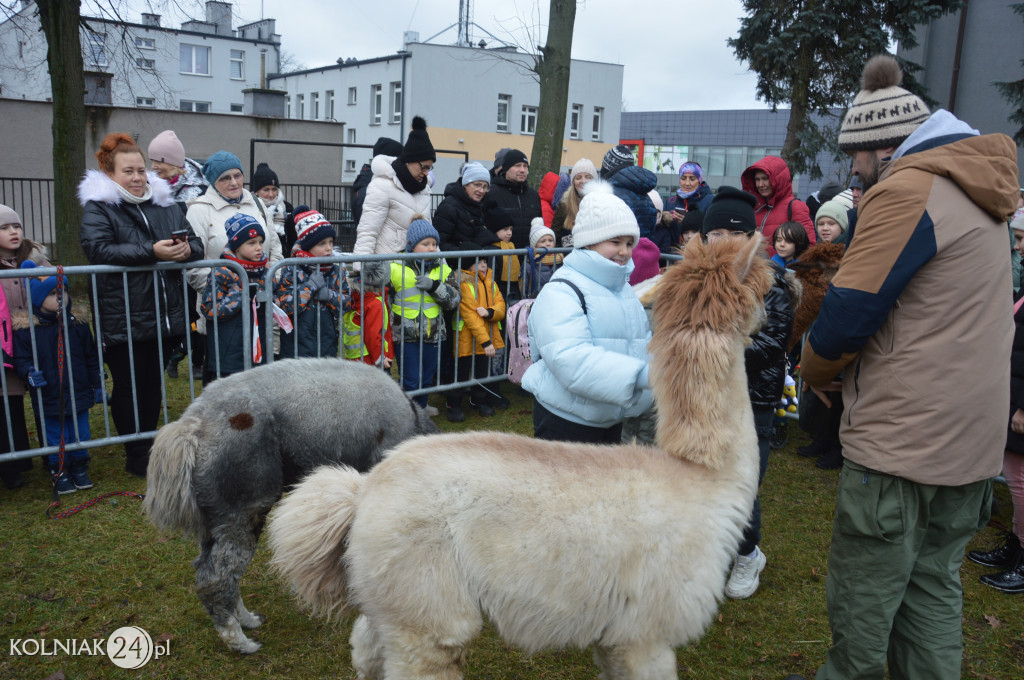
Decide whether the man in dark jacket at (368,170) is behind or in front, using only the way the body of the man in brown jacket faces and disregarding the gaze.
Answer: in front

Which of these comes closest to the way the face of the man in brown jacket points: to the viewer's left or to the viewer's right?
to the viewer's left

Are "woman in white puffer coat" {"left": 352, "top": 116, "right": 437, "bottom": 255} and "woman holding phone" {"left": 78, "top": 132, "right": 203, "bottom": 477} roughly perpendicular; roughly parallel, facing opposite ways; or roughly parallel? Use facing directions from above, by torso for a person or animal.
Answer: roughly parallel

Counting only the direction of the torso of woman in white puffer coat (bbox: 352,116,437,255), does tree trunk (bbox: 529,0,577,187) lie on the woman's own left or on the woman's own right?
on the woman's own left

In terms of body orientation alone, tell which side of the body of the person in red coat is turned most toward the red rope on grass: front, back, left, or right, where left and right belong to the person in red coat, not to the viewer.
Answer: front

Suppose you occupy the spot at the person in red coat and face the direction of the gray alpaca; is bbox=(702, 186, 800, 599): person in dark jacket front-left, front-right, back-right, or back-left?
front-left

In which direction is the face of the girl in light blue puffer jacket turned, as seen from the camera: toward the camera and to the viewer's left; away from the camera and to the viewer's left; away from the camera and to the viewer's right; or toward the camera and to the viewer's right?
toward the camera and to the viewer's right

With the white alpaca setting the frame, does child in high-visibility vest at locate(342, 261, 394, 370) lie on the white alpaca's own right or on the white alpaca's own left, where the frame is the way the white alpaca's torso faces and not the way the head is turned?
on the white alpaca's own left

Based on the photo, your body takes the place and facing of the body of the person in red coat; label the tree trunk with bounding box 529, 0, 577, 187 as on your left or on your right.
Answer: on your right

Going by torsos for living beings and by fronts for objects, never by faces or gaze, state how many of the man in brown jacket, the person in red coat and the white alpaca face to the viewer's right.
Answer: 1

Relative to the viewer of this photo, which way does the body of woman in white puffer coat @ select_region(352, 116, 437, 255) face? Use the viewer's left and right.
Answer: facing the viewer and to the right of the viewer

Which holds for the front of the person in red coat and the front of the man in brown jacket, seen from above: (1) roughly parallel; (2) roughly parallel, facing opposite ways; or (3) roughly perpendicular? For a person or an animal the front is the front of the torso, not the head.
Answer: roughly perpendicular

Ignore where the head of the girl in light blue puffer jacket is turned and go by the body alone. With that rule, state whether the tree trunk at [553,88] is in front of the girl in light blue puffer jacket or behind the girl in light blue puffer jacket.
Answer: behind

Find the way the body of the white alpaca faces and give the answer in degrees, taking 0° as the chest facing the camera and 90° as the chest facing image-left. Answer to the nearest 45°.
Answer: approximately 270°

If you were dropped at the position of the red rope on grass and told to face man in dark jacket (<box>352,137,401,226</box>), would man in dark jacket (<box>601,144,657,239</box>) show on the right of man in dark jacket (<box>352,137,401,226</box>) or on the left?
right

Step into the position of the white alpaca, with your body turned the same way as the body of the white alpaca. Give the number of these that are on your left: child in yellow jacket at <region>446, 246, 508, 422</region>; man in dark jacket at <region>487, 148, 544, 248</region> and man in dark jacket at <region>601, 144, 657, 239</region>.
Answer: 3
